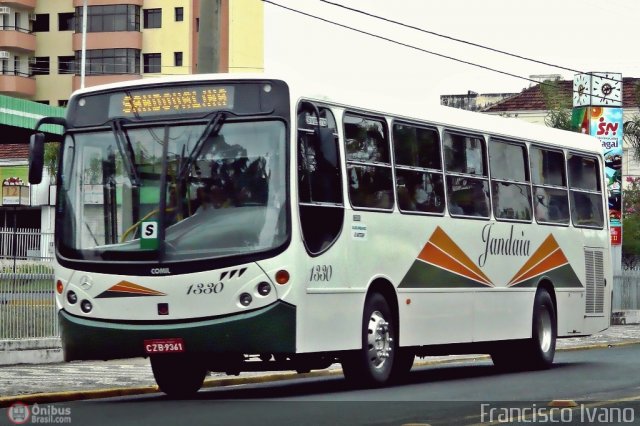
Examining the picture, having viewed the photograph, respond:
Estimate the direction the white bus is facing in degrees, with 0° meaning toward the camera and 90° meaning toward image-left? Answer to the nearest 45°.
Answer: approximately 45°

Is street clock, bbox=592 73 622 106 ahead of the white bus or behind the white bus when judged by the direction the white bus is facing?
behind

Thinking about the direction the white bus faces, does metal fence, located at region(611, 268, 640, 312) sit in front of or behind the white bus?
behind

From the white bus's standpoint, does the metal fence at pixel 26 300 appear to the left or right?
on its right
